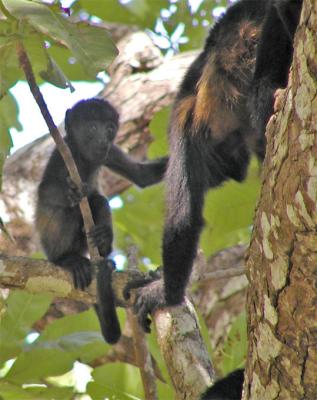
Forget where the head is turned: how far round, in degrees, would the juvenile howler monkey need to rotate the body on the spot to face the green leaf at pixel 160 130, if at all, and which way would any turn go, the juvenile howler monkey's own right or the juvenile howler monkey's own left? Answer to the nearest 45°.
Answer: approximately 90° to the juvenile howler monkey's own left

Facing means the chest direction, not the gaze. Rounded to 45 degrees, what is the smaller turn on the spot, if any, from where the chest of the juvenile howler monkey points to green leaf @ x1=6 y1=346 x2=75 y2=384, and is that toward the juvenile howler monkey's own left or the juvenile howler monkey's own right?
approximately 45° to the juvenile howler monkey's own right

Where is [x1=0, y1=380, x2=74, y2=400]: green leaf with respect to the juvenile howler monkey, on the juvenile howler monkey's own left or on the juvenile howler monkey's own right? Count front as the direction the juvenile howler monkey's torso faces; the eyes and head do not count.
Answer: on the juvenile howler monkey's own right

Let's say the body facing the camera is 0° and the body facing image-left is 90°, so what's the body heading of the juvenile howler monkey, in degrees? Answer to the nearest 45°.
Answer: approximately 315°

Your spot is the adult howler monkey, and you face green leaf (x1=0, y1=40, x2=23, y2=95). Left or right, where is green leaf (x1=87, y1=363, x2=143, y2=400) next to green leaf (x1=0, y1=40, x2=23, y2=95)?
left

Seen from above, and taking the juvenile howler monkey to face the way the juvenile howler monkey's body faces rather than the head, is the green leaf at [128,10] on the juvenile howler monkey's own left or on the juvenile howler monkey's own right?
on the juvenile howler monkey's own left
